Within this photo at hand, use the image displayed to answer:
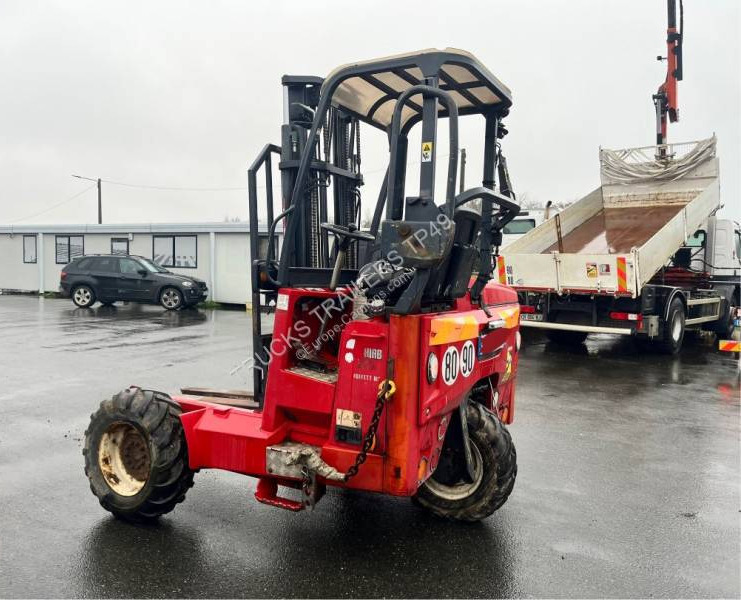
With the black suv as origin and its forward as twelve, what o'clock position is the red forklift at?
The red forklift is roughly at 3 o'clock from the black suv.

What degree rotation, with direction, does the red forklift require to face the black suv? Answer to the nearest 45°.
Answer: approximately 45° to its right

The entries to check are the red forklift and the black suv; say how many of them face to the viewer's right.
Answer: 1

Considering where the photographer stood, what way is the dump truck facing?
facing away from the viewer and to the right of the viewer

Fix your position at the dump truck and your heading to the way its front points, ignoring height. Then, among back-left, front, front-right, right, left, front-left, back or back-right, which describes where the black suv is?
back-left

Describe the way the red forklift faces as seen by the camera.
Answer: facing away from the viewer and to the left of the viewer

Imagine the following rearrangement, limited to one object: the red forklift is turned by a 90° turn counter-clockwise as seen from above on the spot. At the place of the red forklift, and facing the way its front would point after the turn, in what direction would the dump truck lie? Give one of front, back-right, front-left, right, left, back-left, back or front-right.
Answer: back

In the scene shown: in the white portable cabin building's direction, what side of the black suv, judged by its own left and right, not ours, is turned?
left

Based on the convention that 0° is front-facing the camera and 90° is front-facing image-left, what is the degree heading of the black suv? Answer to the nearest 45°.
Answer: approximately 270°

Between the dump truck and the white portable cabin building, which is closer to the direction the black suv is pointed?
the dump truck
